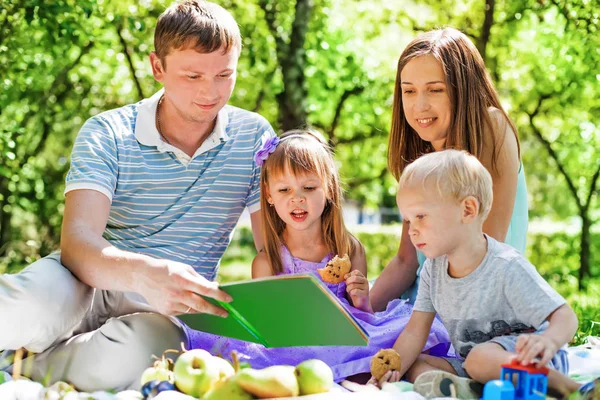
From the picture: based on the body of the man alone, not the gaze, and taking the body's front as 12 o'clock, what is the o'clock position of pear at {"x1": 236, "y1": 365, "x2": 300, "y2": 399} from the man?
The pear is roughly at 1 o'clock from the man.

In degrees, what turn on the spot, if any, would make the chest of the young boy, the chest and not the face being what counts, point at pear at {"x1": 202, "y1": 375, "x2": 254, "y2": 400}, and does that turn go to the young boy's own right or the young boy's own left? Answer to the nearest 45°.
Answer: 0° — they already face it

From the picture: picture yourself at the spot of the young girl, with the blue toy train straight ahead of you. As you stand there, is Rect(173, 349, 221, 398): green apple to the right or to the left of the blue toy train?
right

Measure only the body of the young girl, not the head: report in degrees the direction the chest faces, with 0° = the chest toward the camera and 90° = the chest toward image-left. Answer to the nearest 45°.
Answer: approximately 0°

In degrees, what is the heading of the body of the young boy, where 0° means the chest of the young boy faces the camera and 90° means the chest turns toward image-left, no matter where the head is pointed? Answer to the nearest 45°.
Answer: approximately 45°

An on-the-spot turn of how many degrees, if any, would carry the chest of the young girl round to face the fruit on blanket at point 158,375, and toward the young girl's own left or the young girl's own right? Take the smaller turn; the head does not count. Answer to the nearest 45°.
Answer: approximately 45° to the young girl's own right

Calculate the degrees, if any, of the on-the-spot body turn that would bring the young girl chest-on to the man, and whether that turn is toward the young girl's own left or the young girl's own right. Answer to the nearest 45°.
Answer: approximately 90° to the young girl's own right
